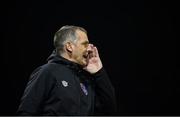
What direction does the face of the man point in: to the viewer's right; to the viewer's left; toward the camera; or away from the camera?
to the viewer's right

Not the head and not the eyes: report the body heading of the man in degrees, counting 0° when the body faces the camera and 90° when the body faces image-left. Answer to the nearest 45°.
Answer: approximately 315°
